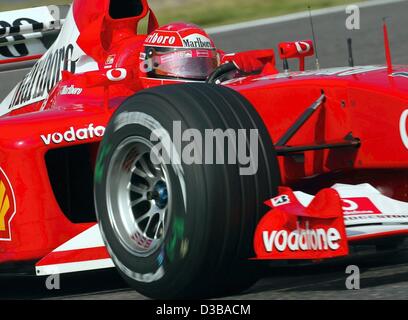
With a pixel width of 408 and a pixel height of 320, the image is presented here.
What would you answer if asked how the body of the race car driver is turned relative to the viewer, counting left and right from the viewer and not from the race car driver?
facing the viewer and to the right of the viewer

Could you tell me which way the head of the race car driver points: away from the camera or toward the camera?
toward the camera
